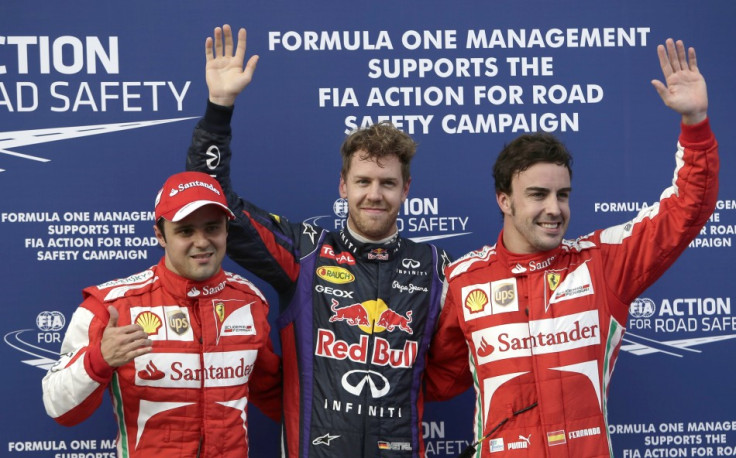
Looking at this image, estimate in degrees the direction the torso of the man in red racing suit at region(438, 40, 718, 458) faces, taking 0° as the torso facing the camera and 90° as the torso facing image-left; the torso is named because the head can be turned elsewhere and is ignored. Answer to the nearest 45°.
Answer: approximately 0°

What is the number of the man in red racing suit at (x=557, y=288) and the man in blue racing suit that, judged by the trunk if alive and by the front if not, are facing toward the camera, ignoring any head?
2

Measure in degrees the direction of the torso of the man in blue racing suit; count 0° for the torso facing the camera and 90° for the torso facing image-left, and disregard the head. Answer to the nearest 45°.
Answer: approximately 0°

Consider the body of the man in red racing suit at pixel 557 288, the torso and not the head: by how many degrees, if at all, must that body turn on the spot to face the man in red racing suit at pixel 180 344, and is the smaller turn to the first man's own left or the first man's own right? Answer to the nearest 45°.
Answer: approximately 90° to the first man's own right
